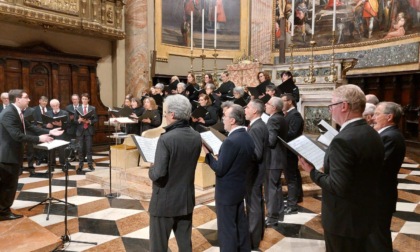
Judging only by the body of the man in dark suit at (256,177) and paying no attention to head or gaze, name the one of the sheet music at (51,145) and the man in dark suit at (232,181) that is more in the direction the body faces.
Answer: the sheet music

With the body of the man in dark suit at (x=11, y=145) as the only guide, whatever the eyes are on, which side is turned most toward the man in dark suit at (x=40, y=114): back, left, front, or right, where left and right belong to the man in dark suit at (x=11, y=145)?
left

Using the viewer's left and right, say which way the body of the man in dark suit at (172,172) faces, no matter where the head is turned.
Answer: facing away from the viewer and to the left of the viewer

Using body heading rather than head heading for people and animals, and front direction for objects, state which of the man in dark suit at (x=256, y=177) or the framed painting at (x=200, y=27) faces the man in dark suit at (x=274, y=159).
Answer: the framed painting

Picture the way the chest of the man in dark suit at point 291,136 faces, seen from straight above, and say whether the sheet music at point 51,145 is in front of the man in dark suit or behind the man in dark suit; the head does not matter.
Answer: in front

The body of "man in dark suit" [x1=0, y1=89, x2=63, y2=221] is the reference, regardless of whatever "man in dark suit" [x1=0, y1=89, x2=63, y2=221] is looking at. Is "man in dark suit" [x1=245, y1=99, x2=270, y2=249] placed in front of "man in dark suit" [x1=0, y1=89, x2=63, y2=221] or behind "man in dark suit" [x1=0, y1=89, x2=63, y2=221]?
in front

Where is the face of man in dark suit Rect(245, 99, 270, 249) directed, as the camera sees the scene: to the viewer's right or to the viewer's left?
to the viewer's left

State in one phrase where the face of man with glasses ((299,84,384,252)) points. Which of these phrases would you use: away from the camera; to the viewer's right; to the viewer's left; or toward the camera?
to the viewer's left

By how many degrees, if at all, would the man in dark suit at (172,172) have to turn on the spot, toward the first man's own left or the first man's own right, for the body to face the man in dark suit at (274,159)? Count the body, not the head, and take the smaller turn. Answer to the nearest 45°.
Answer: approximately 90° to the first man's own right

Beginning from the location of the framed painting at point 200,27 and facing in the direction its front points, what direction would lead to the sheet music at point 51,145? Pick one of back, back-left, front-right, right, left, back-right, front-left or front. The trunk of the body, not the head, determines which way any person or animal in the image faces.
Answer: front

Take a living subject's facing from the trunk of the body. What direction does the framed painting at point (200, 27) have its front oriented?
toward the camera

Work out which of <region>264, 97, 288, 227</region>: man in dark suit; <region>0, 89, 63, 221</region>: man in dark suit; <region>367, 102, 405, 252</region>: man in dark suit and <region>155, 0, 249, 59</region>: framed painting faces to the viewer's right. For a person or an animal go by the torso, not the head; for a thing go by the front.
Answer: <region>0, 89, 63, 221</region>: man in dark suit

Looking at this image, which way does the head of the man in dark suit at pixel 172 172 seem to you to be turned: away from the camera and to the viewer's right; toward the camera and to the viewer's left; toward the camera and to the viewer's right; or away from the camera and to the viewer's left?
away from the camera and to the viewer's left

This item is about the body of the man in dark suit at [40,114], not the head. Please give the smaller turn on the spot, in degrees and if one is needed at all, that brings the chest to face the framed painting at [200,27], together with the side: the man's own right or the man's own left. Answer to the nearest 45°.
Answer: approximately 135° to the man's own left

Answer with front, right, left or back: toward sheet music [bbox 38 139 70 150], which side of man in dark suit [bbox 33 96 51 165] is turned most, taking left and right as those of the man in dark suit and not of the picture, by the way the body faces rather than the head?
front

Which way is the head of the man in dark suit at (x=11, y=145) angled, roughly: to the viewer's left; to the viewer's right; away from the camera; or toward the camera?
to the viewer's right

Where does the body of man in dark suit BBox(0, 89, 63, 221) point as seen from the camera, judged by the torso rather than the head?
to the viewer's right
